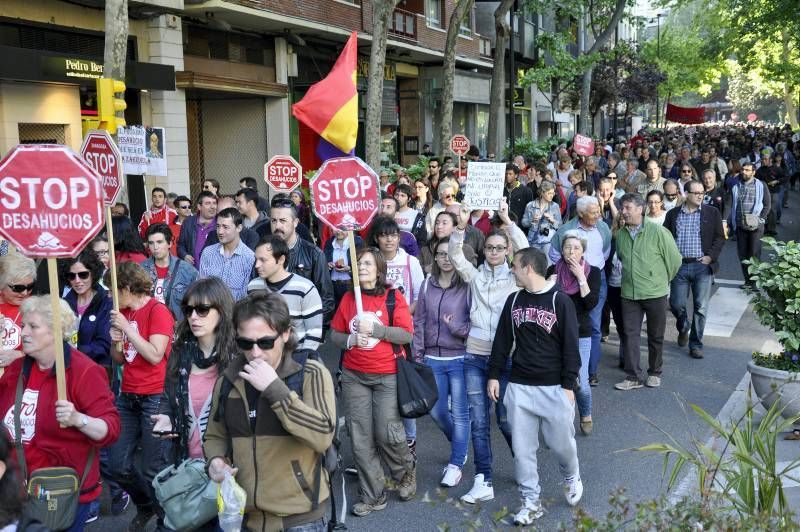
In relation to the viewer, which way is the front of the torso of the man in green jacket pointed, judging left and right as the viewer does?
facing the viewer and to the left of the viewer

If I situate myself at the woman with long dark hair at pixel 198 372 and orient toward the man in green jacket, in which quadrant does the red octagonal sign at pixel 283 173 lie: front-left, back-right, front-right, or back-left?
front-left

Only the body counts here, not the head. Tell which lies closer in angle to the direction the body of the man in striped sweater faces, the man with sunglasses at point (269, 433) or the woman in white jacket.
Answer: the man with sunglasses

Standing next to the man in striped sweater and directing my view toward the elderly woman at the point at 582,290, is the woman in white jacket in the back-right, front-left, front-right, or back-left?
front-right

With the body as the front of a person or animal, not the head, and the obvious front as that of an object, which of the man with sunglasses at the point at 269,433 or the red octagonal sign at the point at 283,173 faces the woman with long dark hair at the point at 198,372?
the red octagonal sign

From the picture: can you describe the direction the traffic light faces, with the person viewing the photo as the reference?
facing to the right of the viewer

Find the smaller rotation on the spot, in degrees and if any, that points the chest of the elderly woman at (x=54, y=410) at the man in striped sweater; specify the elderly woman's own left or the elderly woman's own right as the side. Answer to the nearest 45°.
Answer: approximately 180°

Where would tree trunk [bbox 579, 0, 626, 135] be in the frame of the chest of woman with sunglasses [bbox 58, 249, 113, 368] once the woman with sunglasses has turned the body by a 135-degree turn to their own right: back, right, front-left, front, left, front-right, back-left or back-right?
front-right

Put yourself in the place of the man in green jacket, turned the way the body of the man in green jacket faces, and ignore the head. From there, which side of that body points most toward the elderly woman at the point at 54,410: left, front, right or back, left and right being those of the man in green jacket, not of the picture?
front

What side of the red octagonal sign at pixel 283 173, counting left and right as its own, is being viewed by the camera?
front

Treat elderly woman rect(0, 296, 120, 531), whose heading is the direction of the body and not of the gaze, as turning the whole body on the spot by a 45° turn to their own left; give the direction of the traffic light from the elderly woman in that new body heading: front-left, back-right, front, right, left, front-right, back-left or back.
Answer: back

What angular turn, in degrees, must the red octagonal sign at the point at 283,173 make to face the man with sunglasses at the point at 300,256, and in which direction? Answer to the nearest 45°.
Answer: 0° — it already faces them
